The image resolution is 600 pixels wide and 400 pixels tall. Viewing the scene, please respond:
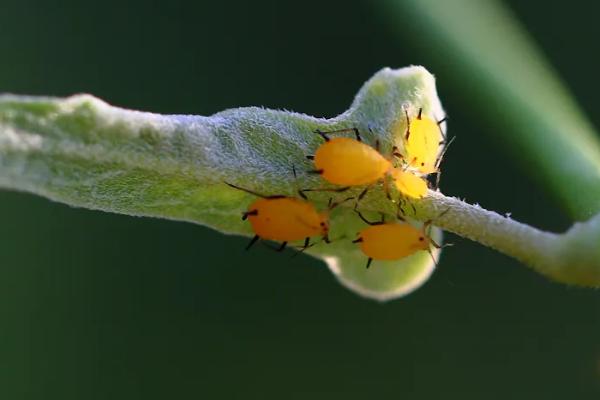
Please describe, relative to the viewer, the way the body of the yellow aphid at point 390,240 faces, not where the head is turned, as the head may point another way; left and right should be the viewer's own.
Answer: facing to the right of the viewer

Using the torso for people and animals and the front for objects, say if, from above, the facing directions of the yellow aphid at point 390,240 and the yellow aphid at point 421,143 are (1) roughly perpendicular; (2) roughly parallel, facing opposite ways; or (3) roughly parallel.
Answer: roughly perpendicular
